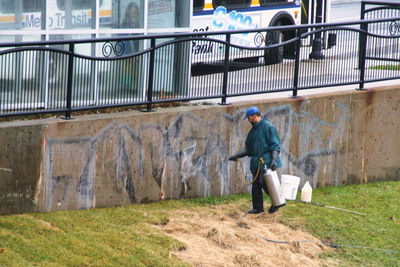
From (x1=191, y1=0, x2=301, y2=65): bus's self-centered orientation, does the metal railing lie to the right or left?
on its right

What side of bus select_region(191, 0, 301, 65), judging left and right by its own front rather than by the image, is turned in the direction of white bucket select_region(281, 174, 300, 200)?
right

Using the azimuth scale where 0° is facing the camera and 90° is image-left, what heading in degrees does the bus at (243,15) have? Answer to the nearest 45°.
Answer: approximately 270°

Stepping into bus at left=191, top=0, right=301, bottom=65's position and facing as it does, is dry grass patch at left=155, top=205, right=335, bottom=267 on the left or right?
on its right
